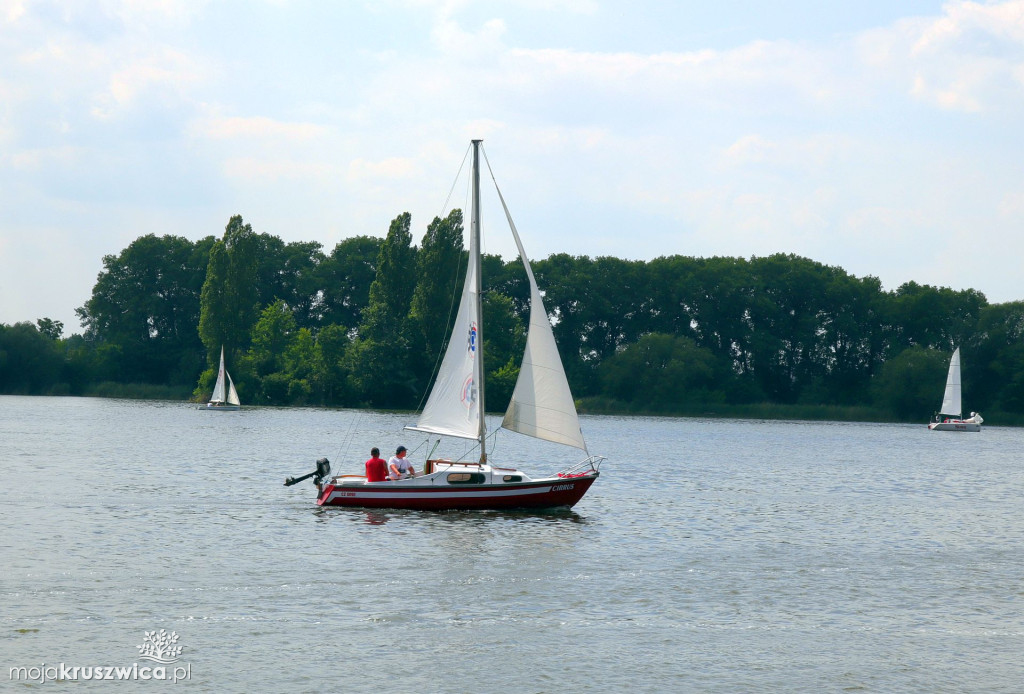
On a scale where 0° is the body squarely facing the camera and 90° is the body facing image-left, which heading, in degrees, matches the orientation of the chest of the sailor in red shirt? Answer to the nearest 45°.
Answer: approximately 180°

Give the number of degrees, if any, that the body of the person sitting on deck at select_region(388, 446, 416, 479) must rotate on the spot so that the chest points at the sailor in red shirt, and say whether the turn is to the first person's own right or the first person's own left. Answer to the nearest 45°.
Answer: approximately 135° to the first person's own right

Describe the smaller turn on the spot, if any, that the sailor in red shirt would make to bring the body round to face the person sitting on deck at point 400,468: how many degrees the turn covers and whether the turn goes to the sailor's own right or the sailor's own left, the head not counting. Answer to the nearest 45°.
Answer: approximately 90° to the sailor's own right

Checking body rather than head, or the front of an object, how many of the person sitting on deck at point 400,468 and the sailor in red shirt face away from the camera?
1

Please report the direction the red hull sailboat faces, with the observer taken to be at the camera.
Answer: facing to the right of the viewer

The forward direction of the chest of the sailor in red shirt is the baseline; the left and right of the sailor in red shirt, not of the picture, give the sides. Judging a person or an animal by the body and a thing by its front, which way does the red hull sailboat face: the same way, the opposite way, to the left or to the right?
to the right
